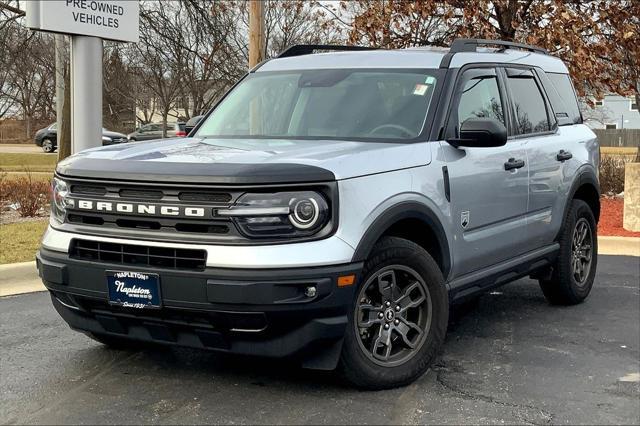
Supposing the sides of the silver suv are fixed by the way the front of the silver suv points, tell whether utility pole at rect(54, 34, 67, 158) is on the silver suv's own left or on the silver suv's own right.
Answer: on the silver suv's own right

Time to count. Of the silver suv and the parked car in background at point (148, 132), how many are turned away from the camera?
0

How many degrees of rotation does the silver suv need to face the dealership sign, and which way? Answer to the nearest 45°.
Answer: approximately 90° to its right

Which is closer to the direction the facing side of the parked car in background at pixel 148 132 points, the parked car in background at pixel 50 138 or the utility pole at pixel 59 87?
the parked car in background

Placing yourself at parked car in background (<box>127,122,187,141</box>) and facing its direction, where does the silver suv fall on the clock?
The silver suv is roughly at 9 o'clock from the parked car in background.

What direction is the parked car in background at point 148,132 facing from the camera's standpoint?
to the viewer's left

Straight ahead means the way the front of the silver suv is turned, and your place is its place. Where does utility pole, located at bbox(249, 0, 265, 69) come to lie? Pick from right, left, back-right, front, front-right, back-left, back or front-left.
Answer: back-right
